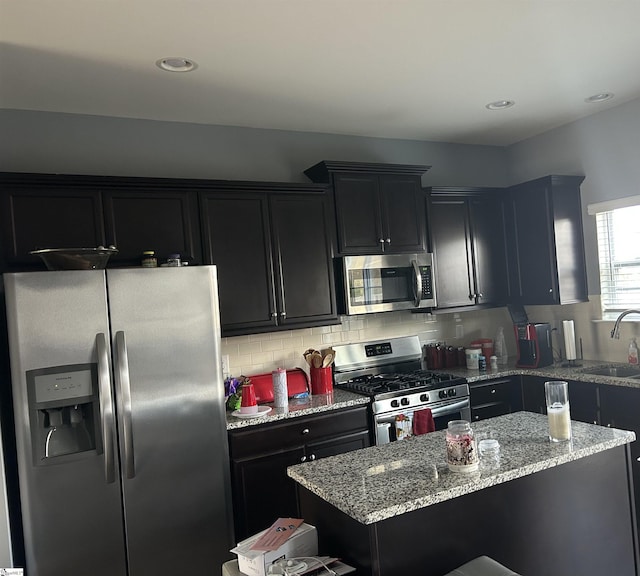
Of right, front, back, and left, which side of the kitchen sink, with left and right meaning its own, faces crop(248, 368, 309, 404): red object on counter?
front

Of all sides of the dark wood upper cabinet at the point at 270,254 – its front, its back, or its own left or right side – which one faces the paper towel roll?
left

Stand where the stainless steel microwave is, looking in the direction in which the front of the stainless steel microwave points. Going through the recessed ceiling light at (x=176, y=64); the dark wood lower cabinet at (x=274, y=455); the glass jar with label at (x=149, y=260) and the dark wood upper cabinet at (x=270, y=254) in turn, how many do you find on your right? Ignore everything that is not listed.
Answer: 4

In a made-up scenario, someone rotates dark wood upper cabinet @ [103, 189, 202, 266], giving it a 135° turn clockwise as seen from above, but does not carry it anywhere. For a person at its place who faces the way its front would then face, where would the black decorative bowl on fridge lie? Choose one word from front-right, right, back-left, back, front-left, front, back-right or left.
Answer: left

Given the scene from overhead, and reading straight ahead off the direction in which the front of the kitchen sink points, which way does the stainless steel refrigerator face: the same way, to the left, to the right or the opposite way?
to the left

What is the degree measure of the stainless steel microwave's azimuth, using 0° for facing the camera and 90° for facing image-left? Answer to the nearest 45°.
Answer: approximately 315°

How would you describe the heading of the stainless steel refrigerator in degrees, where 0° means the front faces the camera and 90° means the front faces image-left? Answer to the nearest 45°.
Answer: approximately 0°

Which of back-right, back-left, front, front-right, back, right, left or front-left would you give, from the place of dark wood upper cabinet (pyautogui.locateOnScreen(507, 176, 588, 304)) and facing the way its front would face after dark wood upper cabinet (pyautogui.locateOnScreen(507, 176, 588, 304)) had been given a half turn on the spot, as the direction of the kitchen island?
back-right

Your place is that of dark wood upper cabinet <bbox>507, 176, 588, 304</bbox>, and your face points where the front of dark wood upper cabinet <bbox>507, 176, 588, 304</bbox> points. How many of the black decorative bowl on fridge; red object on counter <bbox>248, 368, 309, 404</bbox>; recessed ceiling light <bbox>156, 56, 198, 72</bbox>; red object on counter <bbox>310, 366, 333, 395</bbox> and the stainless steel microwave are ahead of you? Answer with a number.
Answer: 5

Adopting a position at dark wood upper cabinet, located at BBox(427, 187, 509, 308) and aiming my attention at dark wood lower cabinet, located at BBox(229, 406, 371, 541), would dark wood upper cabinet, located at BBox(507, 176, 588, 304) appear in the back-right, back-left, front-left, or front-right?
back-left

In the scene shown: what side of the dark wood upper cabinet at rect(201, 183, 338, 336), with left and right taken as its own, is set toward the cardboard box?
front

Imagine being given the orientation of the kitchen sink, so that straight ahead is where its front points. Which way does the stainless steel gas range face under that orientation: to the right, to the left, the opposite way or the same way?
to the left
